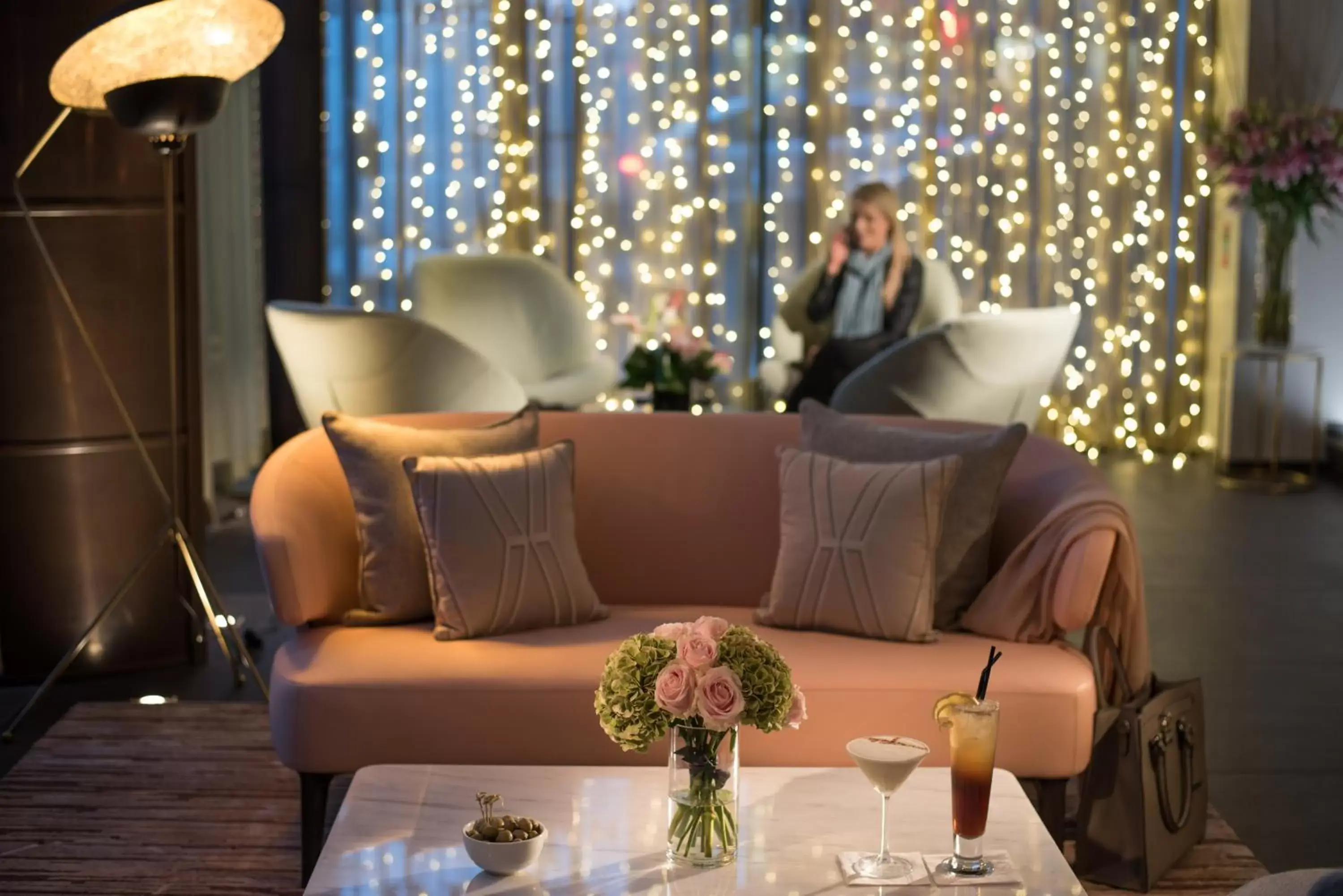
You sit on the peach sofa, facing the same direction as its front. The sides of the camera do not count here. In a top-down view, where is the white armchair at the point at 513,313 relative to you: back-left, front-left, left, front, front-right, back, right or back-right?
back

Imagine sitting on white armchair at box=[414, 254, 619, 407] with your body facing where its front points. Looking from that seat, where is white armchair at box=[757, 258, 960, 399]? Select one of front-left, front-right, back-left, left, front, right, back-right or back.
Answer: front-left

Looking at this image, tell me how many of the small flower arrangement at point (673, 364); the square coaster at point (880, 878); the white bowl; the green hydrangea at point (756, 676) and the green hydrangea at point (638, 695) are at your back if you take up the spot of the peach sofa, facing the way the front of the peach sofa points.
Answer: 1

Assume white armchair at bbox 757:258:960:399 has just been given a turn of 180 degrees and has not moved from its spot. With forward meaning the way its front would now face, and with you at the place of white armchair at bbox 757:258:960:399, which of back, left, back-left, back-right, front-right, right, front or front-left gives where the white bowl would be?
back-right

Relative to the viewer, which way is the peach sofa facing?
toward the camera

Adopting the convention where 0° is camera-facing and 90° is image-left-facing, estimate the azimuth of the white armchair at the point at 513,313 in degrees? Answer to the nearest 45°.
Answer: approximately 315°

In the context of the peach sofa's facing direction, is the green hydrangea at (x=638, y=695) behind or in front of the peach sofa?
in front

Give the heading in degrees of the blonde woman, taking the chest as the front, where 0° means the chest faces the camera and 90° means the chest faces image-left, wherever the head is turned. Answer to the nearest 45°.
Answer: approximately 45°

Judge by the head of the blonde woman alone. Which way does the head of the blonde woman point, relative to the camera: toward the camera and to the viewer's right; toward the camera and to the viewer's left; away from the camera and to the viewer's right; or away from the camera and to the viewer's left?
toward the camera and to the viewer's left

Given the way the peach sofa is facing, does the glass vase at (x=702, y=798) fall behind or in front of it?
in front

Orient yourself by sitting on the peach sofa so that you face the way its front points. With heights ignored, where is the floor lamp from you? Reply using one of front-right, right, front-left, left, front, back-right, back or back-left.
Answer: back-right

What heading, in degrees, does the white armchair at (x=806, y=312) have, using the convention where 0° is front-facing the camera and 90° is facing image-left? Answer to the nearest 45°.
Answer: approximately 45°

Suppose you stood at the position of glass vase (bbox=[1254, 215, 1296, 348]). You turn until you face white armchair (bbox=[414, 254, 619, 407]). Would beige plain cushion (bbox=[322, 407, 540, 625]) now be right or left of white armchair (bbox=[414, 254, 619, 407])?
left

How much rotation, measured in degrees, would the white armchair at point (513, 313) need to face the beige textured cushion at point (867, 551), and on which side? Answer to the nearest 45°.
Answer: approximately 45° to its right

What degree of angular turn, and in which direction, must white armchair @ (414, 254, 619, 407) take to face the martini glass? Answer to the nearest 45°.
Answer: approximately 45° to its right

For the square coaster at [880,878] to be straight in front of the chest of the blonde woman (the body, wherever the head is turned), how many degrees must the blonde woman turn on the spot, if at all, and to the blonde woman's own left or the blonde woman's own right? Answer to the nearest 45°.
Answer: approximately 45° to the blonde woman's own left

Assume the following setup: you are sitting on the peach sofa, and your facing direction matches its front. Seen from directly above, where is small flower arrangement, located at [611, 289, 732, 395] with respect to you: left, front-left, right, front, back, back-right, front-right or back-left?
back

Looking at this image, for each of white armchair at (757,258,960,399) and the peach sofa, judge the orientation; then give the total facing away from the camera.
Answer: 0
